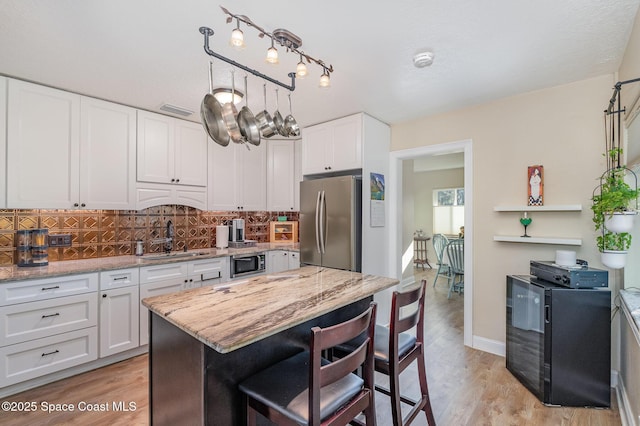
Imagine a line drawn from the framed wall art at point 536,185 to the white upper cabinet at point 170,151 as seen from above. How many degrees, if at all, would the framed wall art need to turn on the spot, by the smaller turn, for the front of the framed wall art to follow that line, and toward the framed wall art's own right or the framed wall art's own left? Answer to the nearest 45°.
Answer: approximately 45° to the framed wall art's own right

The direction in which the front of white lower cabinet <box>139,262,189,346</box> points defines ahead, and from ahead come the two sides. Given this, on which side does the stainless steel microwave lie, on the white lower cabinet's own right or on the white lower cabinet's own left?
on the white lower cabinet's own left

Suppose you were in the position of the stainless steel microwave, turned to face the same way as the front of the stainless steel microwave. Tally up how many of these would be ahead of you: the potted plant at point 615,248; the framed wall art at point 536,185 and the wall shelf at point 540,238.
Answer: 3

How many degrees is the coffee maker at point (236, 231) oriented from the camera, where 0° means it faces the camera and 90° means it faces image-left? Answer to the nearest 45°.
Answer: approximately 315°

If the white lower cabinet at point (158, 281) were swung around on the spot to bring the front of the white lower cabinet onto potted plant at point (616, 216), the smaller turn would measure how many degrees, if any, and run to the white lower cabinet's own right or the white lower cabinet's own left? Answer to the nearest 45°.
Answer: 0° — it already faces it

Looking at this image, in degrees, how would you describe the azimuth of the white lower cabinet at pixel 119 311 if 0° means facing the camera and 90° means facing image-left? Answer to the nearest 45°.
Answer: approximately 315°

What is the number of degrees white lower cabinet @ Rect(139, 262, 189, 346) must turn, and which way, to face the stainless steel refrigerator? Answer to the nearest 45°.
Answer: approximately 45° to its left

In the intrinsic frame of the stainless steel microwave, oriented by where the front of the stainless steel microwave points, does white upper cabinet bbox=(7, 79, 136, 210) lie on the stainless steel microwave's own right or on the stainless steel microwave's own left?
on the stainless steel microwave's own right
